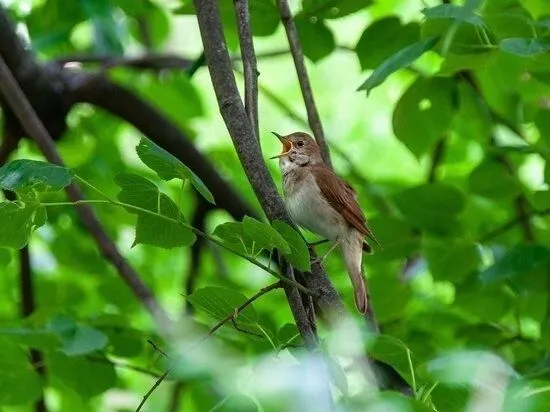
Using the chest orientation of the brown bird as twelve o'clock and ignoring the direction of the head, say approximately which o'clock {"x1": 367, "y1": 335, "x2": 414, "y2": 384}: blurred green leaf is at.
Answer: The blurred green leaf is roughly at 9 o'clock from the brown bird.

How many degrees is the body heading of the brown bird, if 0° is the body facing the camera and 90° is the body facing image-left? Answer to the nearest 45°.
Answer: approximately 90°

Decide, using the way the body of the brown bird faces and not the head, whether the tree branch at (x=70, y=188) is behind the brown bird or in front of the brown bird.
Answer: in front

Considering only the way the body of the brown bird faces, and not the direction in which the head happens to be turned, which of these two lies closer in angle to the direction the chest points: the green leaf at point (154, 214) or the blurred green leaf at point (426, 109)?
the green leaf

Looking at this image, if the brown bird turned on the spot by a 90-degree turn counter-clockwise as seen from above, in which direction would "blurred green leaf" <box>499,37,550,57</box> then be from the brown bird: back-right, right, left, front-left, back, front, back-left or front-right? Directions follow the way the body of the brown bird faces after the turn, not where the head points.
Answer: front-left

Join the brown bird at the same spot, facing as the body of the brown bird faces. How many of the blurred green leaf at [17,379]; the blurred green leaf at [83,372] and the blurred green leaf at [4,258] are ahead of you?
3

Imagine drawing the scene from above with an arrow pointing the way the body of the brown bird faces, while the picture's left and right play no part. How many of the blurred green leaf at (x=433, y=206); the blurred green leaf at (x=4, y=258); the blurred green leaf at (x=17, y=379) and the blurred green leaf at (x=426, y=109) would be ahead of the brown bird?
2

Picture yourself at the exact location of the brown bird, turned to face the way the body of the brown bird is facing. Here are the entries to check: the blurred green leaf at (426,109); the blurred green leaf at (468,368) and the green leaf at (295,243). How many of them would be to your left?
2
